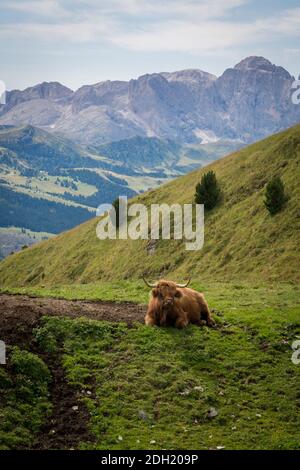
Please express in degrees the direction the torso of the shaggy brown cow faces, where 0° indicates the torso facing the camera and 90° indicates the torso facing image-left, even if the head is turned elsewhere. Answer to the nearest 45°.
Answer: approximately 45°

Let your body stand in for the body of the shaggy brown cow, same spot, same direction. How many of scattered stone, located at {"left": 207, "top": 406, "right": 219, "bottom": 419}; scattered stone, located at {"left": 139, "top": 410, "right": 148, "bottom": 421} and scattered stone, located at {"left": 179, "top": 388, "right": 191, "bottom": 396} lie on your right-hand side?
0

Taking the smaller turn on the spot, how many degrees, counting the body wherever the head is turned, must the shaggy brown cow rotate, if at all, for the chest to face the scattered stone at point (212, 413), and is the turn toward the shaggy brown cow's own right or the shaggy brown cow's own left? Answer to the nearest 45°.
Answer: approximately 45° to the shaggy brown cow's own left

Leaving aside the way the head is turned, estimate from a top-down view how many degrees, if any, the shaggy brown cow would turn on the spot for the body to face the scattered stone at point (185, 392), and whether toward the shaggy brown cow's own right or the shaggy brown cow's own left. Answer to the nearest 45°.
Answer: approximately 45° to the shaggy brown cow's own left

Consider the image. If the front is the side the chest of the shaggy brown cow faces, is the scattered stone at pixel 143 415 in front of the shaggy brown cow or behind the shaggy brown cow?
in front
